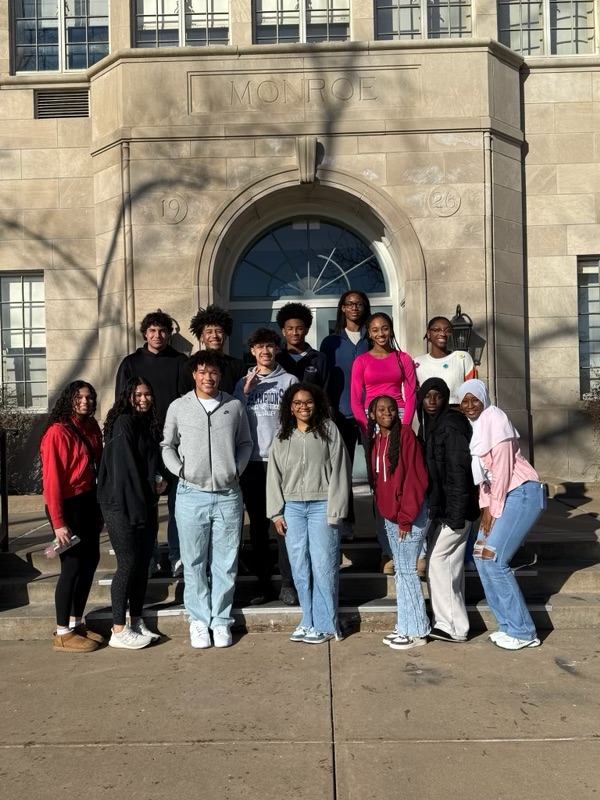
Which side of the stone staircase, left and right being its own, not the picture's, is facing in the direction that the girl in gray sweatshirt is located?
front

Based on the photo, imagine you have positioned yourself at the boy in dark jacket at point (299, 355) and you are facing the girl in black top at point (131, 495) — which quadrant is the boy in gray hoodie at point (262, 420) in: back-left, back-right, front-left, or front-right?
front-left

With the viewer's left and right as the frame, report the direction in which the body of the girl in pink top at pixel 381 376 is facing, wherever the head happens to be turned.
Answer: facing the viewer

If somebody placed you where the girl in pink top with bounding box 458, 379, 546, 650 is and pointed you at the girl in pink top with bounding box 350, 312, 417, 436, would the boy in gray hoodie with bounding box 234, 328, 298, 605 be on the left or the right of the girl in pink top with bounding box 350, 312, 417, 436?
left

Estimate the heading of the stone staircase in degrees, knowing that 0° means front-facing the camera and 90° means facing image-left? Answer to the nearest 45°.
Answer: approximately 0°

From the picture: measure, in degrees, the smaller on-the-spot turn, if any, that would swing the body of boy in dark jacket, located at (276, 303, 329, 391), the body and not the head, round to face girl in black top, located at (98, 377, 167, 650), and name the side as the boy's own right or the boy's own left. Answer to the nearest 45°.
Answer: approximately 45° to the boy's own right

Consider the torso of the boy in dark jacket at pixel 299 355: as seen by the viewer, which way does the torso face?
toward the camera

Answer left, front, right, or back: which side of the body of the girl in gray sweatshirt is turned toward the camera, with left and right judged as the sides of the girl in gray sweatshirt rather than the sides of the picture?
front

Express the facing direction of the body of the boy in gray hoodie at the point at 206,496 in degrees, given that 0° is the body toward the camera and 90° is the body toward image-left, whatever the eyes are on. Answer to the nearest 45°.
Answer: approximately 0°

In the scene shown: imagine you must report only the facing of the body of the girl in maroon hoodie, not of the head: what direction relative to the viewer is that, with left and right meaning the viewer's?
facing the viewer and to the left of the viewer
